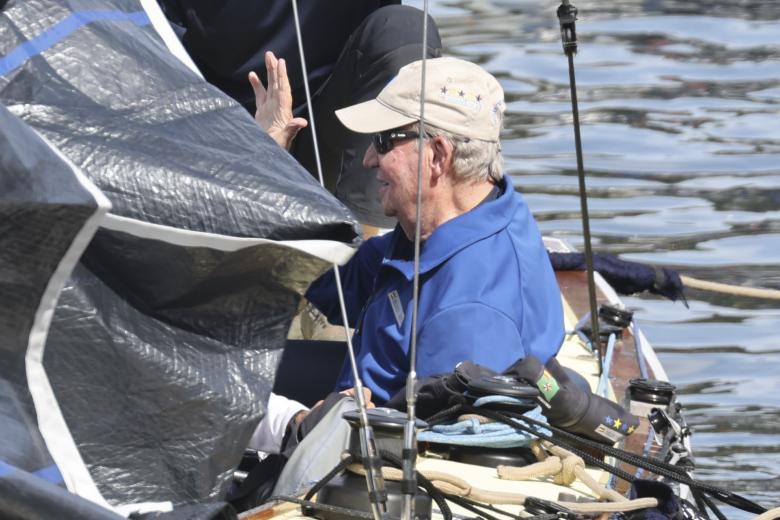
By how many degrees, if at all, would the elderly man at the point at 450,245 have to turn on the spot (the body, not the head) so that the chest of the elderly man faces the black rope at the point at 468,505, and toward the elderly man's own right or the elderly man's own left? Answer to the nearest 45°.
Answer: approximately 90° to the elderly man's own left

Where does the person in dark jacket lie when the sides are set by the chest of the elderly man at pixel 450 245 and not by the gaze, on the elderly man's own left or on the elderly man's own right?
on the elderly man's own right

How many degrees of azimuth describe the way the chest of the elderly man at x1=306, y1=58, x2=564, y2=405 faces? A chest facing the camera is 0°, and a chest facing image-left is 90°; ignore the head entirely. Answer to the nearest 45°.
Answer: approximately 90°

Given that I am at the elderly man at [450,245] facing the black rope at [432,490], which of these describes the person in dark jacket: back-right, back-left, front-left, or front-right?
back-right

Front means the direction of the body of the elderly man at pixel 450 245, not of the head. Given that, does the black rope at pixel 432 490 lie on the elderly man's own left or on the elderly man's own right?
on the elderly man's own left

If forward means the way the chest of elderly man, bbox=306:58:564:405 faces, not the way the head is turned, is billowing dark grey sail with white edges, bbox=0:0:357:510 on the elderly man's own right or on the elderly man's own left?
on the elderly man's own left

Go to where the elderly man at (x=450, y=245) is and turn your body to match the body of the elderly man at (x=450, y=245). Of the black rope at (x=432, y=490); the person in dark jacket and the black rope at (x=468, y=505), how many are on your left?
2

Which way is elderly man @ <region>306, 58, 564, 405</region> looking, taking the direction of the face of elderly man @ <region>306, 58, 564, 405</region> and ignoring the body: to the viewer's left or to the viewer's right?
to the viewer's left

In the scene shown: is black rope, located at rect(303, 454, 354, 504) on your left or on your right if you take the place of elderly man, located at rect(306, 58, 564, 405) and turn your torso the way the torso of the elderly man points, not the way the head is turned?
on your left
